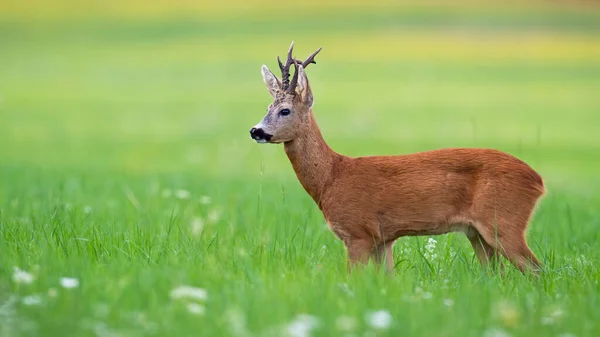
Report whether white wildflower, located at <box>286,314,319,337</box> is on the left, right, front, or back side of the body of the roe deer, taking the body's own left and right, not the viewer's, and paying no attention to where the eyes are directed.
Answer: left

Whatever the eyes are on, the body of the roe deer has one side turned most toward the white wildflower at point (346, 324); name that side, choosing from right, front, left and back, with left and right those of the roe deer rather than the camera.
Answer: left

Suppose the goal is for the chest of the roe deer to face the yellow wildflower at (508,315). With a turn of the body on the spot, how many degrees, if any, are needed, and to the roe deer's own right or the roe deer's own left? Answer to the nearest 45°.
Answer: approximately 90° to the roe deer's own left

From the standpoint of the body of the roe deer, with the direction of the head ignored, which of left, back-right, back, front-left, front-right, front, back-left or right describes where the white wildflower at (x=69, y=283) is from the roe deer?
front-left

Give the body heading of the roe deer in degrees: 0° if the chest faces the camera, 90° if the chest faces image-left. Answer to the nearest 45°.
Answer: approximately 90°
